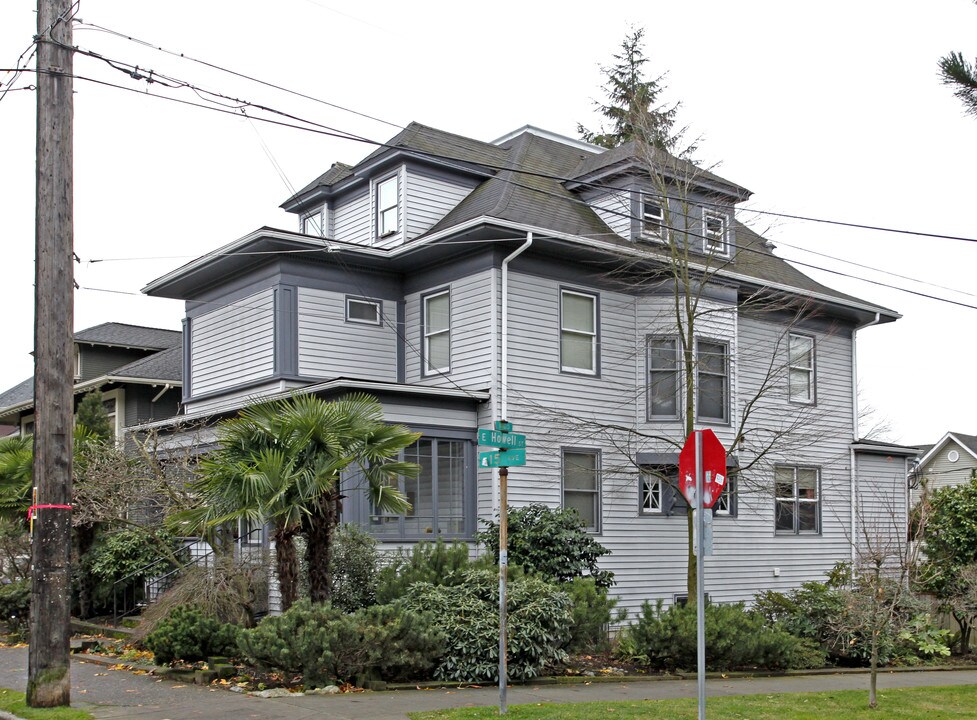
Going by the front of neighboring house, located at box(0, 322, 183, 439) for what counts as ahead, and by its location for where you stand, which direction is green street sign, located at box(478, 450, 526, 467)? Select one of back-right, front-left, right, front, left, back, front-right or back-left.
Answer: front-left

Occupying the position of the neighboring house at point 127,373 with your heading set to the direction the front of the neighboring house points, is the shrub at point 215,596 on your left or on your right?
on your left

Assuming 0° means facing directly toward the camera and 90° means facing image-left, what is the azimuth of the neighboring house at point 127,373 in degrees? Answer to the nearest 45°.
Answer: approximately 45°

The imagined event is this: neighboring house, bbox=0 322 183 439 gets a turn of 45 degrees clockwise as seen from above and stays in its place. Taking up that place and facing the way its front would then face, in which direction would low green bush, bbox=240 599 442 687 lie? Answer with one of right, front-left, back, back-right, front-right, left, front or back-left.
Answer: left

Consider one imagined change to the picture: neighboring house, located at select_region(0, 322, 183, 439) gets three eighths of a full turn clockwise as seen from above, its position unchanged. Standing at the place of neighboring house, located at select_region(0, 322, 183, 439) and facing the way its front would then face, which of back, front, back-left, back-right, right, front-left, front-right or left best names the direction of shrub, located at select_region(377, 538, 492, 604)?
back

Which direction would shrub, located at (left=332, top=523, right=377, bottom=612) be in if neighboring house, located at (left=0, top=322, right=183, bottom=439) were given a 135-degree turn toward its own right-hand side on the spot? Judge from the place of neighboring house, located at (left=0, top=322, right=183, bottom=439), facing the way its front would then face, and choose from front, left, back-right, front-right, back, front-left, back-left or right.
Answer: back

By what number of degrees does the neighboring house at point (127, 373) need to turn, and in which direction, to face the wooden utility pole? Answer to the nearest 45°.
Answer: approximately 45° to its left

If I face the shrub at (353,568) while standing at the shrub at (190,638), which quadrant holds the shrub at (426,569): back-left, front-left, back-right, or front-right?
front-right

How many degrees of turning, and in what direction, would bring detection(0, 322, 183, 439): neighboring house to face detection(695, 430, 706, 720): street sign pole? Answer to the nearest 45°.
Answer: approximately 45° to its left

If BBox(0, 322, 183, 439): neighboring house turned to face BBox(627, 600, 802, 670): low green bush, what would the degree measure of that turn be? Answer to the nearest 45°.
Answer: approximately 45° to its left

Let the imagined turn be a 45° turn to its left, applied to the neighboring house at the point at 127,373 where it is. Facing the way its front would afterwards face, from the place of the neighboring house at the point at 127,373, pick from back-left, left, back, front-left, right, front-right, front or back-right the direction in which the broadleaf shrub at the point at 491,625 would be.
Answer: front

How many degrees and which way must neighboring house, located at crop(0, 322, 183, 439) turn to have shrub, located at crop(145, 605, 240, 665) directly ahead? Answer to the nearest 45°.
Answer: approximately 45° to its left
